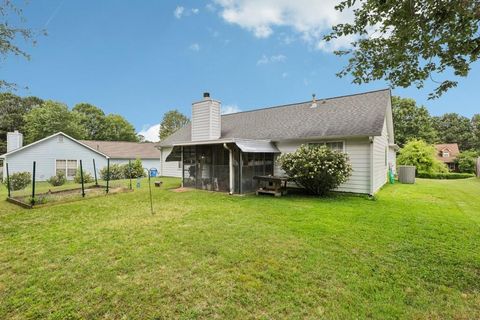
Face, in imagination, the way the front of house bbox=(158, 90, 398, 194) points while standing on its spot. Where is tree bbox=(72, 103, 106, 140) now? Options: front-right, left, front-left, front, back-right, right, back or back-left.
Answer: left

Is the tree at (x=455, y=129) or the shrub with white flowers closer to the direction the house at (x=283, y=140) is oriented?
the tree

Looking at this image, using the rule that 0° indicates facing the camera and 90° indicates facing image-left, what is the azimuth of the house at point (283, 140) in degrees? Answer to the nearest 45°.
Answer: approximately 225°

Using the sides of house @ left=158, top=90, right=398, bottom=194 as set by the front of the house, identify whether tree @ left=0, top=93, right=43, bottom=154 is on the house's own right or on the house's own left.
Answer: on the house's own left

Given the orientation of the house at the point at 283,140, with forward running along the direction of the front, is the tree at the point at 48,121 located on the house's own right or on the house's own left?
on the house's own left

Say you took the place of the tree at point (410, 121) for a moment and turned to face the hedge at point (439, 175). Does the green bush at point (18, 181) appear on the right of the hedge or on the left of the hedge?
right

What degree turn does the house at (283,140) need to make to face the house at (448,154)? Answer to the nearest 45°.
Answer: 0° — it already faces it

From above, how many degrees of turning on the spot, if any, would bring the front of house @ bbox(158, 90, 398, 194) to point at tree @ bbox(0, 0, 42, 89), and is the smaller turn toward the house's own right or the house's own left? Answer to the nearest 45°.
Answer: approximately 180°

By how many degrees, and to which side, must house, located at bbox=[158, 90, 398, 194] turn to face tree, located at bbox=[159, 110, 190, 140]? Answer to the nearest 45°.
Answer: approximately 90° to its left

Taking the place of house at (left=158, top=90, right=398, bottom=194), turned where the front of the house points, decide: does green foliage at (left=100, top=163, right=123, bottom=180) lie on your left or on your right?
on your left

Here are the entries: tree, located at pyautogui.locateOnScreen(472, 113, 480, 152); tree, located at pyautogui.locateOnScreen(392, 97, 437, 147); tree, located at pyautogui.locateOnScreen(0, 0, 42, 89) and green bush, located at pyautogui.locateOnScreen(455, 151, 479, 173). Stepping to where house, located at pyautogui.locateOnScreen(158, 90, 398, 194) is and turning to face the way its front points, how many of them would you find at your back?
1

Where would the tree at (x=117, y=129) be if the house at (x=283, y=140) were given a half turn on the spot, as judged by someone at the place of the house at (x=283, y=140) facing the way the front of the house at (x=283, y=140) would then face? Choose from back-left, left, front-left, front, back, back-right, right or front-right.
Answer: right

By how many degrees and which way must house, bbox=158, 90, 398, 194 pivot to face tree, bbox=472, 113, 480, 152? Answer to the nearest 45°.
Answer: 0° — it already faces it

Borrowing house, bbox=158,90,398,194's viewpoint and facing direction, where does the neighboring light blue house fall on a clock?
The neighboring light blue house is roughly at 8 o'clock from the house.
